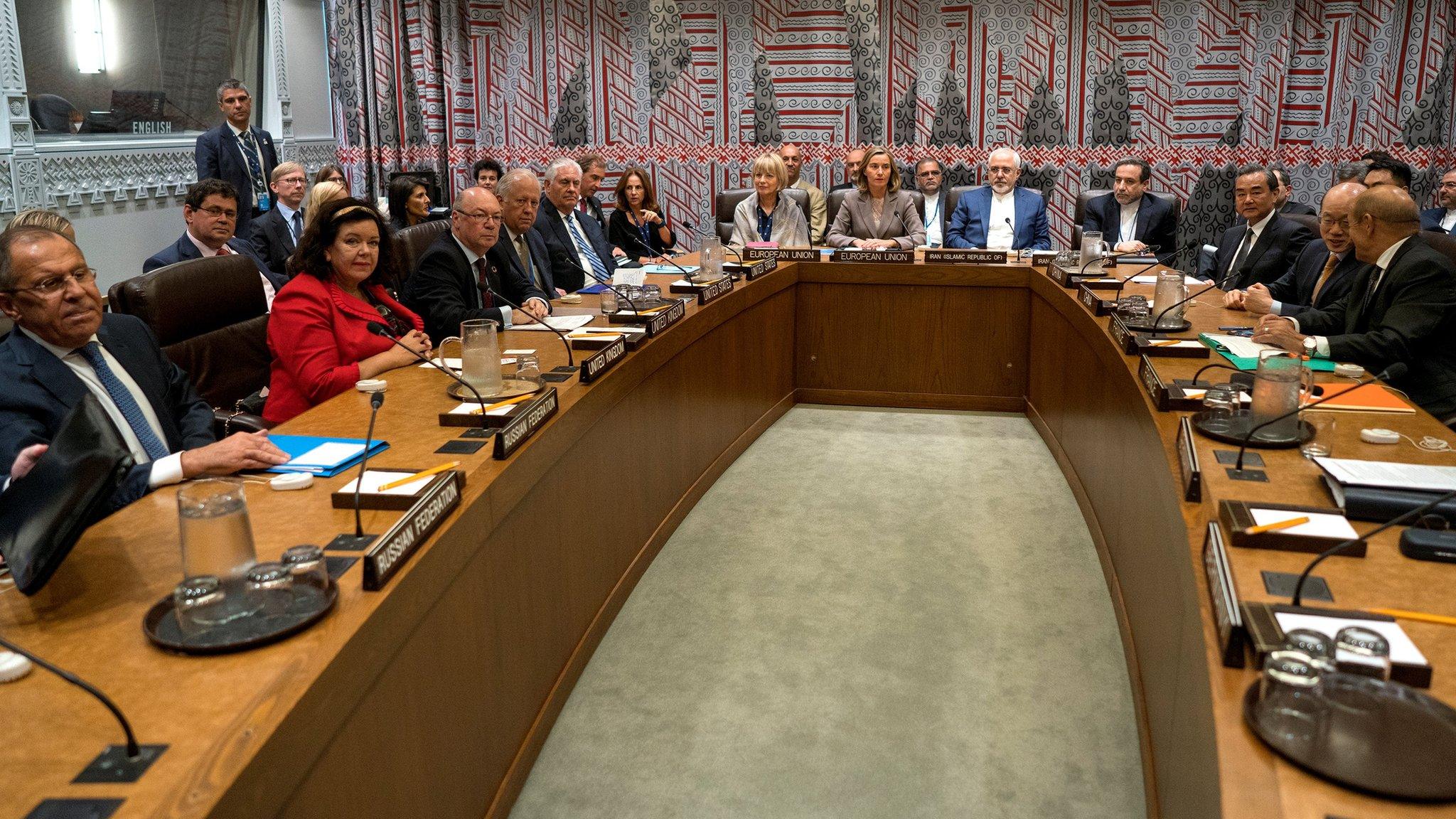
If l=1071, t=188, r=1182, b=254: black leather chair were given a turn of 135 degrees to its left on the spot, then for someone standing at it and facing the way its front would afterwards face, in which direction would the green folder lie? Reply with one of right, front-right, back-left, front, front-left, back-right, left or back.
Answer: back-right

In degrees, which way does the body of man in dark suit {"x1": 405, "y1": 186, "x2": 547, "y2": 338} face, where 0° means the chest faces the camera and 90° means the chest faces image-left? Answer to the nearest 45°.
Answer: approximately 315°

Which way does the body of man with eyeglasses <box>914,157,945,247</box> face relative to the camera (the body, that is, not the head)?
toward the camera

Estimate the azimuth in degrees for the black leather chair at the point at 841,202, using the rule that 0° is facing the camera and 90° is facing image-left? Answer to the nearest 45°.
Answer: approximately 0°

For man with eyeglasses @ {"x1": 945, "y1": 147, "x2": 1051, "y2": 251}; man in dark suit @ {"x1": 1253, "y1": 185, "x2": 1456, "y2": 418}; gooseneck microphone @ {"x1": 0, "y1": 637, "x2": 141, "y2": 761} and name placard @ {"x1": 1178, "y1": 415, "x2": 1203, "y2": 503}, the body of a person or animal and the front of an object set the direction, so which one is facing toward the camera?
the man with eyeglasses

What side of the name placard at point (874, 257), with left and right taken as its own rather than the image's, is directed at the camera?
front

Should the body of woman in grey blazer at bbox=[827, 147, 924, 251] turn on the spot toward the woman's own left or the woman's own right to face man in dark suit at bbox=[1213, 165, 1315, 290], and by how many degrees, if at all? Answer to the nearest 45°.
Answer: approximately 45° to the woman's own left

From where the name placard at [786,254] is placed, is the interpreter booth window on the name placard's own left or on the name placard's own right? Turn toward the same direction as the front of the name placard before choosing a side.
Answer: on the name placard's own right

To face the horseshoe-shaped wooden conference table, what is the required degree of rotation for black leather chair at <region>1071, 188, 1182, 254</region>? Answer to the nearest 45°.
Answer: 0° — it already faces it

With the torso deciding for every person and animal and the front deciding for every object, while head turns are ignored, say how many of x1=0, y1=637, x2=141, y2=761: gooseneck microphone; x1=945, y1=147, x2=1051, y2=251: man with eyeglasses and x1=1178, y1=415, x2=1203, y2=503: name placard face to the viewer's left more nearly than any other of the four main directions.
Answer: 2

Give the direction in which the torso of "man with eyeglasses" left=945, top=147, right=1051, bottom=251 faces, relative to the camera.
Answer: toward the camera

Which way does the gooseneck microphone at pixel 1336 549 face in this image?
to the viewer's right

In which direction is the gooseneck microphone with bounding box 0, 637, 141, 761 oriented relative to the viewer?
to the viewer's left

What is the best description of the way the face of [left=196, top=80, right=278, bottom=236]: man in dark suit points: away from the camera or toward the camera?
toward the camera

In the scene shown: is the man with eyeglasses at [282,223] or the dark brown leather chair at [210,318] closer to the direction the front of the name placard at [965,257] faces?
the dark brown leather chair

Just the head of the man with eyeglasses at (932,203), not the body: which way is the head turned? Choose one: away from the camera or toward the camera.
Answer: toward the camera

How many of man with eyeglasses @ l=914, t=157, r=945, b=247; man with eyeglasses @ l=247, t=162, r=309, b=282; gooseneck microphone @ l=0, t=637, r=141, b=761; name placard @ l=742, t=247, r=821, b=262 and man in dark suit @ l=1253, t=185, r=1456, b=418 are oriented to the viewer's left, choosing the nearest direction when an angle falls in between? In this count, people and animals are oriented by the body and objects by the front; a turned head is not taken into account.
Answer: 2

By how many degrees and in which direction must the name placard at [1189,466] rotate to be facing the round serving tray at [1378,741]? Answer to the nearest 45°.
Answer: approximately 90° to its left

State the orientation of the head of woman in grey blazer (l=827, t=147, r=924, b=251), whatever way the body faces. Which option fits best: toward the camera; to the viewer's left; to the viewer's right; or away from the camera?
toward the camera

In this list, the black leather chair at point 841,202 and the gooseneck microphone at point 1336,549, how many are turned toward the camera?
1
